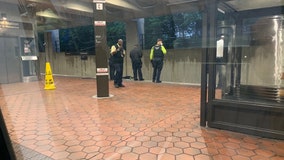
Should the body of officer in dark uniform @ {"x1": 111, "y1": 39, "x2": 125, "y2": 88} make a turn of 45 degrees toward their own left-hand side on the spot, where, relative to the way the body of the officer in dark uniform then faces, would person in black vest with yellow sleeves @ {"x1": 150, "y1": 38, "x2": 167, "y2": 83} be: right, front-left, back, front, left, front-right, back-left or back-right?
front-left

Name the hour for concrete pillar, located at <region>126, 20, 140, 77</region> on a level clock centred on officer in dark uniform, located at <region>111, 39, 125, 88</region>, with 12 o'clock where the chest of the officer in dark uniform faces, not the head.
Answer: The concrete pillar is roughly at 8 o'clock from the officer in dark uniform.

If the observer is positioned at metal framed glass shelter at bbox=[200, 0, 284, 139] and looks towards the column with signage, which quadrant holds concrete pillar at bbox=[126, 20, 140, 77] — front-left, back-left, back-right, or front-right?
front-right

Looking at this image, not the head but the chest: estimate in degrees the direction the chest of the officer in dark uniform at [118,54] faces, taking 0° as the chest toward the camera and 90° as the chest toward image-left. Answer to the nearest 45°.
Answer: approximately 315°

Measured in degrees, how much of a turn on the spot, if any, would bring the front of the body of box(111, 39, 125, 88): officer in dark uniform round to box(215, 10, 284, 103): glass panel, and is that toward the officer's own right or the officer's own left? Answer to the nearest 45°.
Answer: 0° — they already face it

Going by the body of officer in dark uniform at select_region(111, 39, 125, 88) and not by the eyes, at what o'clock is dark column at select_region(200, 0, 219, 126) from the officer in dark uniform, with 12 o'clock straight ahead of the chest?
The dark column is roughly at 1 o'clock from the officer in dark uniform.

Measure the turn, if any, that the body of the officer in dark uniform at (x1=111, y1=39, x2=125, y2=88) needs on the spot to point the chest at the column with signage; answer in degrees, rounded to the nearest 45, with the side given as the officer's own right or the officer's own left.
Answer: approximately 45° to the officer's own right

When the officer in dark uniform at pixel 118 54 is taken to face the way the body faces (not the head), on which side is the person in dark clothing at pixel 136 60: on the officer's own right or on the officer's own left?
on the officer's own left

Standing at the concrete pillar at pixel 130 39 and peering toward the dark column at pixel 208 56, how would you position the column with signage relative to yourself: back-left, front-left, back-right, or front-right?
front-right
